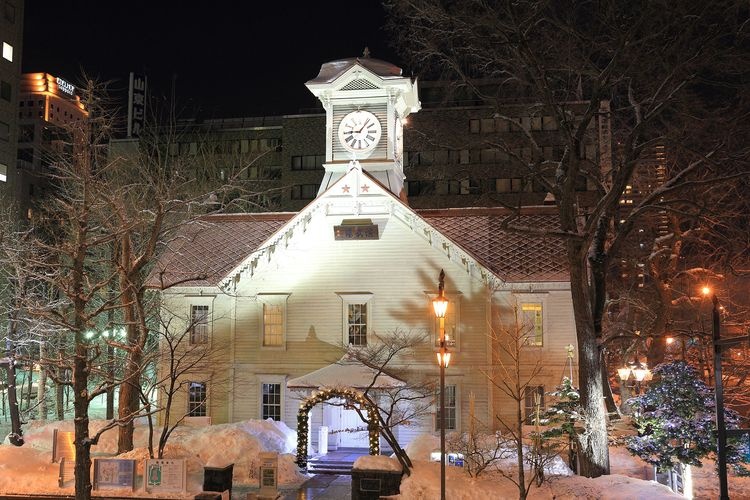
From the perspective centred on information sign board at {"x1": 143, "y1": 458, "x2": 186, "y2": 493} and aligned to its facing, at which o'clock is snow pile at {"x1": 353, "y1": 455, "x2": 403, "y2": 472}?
The snow pile is roughly at 10 o'clock from the information sign board.

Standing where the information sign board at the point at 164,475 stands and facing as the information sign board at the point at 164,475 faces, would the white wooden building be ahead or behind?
behind

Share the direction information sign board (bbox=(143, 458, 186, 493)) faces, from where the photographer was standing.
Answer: facing the viewer

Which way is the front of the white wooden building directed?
toward the camera

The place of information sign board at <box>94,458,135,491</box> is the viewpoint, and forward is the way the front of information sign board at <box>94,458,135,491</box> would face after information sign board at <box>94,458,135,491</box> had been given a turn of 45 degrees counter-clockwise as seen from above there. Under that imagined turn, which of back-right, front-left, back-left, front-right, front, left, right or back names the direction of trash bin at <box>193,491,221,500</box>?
front

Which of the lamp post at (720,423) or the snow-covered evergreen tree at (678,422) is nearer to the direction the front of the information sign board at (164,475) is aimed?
the lamp post

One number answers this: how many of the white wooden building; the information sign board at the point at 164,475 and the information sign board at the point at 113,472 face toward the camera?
3

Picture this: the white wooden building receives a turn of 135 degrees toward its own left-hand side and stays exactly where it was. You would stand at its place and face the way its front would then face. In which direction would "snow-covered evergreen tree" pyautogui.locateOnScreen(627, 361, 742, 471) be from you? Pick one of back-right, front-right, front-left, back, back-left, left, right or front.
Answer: right

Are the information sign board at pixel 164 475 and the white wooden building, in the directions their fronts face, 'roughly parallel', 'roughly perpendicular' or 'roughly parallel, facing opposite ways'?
roughly parallel

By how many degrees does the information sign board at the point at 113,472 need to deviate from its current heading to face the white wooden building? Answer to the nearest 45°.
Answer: approximately 135° to its left

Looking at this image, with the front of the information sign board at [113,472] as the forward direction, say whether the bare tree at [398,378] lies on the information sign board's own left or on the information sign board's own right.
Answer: on the information sign board's own left

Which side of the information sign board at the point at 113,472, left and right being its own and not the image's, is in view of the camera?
front

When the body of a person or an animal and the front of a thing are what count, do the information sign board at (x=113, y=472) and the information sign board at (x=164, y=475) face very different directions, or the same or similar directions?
same or similar directions

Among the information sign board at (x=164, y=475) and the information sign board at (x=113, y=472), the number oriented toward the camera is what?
2
